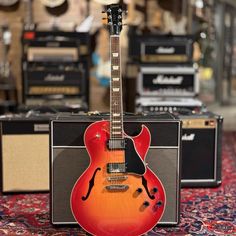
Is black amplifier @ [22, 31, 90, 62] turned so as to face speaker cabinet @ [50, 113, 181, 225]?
yes

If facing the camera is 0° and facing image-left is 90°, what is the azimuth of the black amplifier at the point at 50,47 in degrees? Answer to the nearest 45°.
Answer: approximately 0°

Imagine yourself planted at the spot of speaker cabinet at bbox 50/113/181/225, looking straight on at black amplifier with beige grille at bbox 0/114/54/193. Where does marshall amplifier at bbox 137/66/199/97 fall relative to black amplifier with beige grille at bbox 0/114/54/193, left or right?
right

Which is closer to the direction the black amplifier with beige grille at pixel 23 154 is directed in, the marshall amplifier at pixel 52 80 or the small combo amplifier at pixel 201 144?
the small combo amplifier

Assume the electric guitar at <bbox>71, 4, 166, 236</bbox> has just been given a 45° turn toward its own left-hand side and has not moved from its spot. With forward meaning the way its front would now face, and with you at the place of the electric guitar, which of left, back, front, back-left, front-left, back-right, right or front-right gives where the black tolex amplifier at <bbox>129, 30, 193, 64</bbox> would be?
back-left

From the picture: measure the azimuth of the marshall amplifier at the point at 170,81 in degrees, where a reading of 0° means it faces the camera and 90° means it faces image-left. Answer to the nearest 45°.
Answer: approximately 0°

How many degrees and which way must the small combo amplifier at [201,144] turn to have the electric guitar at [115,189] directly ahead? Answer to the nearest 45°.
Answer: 0° — it already faces it

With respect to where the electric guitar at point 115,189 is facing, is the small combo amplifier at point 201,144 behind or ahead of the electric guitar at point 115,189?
behind

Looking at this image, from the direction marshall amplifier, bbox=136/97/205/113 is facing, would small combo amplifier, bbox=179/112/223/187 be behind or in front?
in front

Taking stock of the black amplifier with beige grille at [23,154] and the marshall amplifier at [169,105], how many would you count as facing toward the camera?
2

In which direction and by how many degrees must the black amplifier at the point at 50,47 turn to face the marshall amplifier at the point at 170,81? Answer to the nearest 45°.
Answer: approximately 45° to its left
